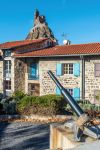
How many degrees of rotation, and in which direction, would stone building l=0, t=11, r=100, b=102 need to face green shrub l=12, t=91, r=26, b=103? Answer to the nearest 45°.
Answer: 0° — it already faces it

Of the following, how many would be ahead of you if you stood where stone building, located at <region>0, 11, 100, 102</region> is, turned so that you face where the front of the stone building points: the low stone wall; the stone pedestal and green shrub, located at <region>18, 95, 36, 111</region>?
3

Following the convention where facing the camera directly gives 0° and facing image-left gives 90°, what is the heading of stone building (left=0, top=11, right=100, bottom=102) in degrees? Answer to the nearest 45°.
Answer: approximately 0°

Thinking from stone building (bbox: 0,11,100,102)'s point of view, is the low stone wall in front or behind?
in front

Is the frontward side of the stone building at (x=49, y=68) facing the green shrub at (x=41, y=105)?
yes

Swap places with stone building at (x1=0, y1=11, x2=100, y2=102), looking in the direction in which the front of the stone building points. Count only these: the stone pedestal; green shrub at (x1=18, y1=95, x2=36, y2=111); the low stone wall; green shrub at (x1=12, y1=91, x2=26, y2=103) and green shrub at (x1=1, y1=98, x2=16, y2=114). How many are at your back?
0

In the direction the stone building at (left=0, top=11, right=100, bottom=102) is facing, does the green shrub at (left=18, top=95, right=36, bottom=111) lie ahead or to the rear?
ahead

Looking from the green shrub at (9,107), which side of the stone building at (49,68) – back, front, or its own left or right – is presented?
front

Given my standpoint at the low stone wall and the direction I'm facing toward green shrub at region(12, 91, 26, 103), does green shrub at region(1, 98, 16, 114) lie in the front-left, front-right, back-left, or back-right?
front-left

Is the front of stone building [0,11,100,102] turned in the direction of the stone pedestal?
yes
